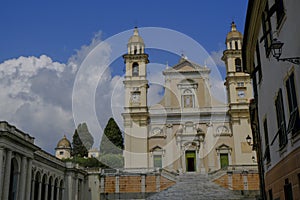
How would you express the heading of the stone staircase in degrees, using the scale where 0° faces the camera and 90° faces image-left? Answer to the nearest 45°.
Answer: approximately 0°

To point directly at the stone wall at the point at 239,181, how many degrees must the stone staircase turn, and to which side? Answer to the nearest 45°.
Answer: approximately 135° to its left

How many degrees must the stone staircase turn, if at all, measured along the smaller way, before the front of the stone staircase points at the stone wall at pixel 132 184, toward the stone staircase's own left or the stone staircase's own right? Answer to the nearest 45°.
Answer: approximately 135° to the stone staircase's own right
